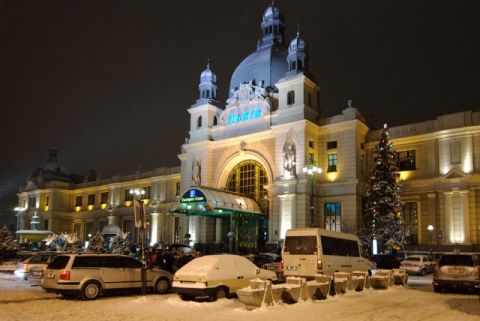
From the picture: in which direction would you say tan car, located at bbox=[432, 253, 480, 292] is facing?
away from the camera

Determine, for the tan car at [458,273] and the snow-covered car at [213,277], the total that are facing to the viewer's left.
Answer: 0

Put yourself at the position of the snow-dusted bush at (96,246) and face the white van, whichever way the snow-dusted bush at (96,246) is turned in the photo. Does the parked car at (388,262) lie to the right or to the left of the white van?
left

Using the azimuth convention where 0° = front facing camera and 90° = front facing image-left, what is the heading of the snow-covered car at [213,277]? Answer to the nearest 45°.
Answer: approximately 225°

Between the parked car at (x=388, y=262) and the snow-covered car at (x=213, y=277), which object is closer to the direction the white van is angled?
the parked car

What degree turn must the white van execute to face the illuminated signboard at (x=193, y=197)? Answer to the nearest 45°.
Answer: approximately 90° to its left

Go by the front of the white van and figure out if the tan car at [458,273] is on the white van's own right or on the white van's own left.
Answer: on the white van's own right

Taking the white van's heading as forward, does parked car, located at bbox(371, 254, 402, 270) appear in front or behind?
in front

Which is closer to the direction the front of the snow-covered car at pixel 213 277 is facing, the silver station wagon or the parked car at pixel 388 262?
the parked car

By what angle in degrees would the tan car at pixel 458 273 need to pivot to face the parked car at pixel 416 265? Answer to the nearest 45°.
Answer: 0° — it already faces it

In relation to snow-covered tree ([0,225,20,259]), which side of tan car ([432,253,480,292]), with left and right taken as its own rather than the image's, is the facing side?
left

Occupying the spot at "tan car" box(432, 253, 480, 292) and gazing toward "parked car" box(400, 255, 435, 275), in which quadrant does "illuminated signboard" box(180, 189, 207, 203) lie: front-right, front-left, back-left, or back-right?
front-left

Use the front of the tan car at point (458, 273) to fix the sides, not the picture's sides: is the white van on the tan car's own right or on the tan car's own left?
on the tan car's own left

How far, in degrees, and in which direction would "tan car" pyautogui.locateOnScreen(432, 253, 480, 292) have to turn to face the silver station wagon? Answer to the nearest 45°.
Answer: approximately 135° to its left

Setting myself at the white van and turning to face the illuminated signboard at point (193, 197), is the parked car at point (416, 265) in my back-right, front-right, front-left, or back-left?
front-right

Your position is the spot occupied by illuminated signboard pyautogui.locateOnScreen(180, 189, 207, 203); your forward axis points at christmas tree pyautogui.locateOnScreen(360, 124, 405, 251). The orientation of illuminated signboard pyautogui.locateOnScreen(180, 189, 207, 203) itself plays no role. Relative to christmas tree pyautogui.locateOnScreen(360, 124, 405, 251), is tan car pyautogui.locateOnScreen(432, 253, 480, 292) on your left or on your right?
right

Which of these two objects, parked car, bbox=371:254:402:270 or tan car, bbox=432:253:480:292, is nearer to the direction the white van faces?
the parked car
